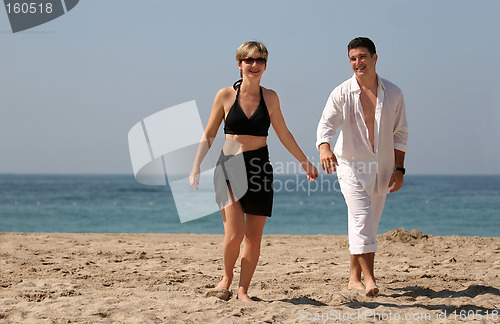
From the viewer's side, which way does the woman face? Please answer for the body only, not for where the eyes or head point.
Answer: toward the camera

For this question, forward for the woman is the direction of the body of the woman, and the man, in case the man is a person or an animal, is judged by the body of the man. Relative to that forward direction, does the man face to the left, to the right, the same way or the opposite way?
the same way

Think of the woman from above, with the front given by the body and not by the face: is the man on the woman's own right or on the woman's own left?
on the woman's own left

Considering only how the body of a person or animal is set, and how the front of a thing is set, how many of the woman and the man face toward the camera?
2

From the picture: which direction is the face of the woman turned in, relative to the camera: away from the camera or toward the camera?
toward the camera

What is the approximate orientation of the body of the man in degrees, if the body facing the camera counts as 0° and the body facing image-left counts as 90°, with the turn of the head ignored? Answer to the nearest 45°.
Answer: approximately 0°

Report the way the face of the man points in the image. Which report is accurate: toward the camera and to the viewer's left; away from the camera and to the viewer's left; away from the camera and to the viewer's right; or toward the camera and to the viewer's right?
toward the camera and to the viewer's left

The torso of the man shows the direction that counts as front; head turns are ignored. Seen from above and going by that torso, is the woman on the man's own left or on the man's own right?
on the man's own right
